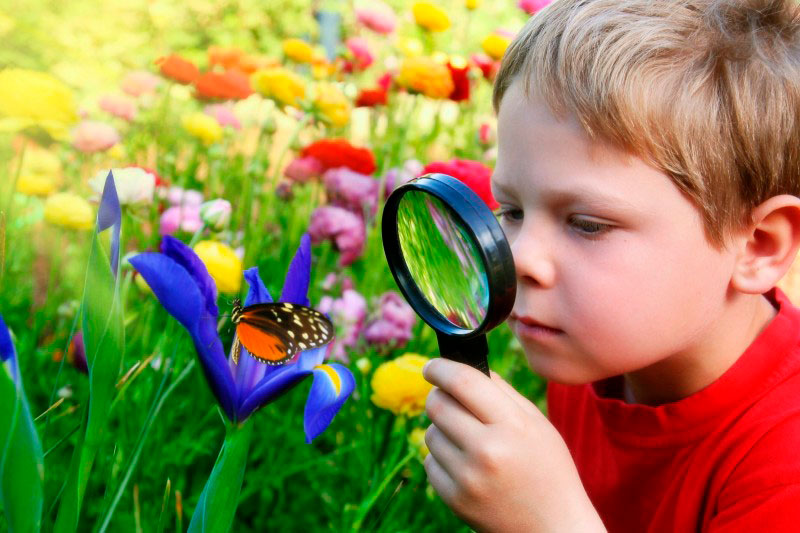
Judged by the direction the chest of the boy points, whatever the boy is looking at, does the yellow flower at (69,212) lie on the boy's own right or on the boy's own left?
on the boy's own right

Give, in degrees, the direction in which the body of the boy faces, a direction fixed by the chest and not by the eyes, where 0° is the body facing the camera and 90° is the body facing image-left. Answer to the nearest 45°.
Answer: approximately 45°

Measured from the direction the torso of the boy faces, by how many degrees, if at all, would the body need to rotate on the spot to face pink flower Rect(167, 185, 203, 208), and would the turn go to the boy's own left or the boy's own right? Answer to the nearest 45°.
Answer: approximately 90° to the boy's own right

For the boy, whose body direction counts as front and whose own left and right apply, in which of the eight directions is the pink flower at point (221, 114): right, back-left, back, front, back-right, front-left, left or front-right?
right

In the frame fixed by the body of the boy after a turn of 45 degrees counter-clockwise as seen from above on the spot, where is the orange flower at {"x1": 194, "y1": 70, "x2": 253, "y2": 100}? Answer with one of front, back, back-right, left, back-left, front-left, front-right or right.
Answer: back-right

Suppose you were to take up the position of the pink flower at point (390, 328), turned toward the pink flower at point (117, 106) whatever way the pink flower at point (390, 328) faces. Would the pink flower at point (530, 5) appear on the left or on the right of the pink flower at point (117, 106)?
right

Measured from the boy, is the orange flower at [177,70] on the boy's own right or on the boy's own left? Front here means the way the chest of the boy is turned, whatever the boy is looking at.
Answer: on the boy's own right

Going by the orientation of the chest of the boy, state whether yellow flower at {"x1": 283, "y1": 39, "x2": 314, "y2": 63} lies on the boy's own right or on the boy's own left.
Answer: on the boy's own right
